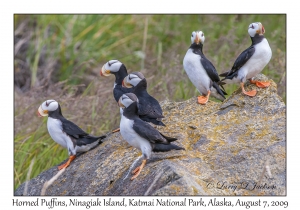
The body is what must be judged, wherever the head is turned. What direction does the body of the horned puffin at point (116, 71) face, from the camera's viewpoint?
to the viewer's left

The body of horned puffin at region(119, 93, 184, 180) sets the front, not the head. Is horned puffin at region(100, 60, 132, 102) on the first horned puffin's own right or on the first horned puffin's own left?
on the first horned puffin's own right

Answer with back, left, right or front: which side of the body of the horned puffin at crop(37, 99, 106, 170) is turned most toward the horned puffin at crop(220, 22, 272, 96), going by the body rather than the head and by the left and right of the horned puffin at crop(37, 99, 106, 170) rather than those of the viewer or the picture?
back

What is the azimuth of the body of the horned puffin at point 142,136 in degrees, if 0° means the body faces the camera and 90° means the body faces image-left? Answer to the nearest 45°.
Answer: approximately 90°

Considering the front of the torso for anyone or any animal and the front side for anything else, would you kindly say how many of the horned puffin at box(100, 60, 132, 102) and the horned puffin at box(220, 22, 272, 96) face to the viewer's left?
1

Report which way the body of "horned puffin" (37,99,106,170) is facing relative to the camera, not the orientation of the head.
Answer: to the viewer's left

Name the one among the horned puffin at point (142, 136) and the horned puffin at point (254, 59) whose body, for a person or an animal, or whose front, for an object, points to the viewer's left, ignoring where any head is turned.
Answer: the horned puffin at point (142, 136)

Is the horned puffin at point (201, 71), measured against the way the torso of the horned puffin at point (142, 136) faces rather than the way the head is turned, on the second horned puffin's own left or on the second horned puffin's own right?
on the second horned puffin's own right

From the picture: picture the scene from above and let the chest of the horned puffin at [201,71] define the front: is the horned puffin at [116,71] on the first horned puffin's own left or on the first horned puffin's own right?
on the first horned puffin's own right

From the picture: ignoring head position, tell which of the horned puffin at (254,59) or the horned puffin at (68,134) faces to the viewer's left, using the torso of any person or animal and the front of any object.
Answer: the horned puffin at (68,134)

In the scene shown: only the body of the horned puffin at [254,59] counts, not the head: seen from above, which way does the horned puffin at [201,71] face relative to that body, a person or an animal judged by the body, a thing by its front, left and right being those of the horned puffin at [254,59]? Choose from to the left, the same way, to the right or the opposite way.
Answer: to the right

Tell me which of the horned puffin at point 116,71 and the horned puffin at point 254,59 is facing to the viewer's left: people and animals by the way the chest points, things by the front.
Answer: the horned puffin at point 116,71

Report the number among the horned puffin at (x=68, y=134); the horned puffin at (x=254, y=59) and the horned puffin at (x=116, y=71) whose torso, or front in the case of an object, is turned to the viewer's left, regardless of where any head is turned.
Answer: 2
